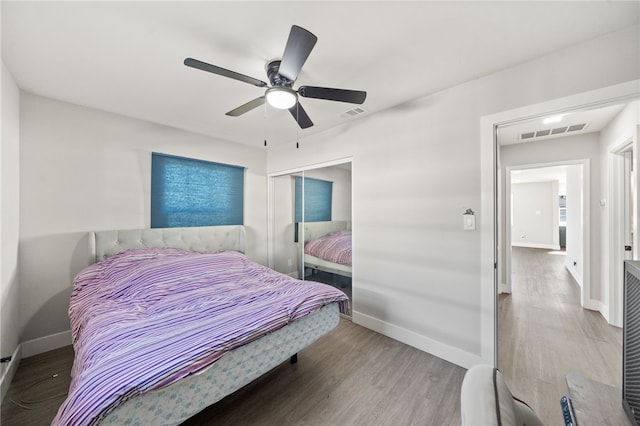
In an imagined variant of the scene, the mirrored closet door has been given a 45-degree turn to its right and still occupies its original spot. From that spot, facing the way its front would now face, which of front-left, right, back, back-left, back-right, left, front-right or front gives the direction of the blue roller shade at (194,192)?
front

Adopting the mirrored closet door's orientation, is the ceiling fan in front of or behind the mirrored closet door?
in front

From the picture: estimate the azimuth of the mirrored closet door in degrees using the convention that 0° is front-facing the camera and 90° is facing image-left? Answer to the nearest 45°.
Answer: approximately 45°

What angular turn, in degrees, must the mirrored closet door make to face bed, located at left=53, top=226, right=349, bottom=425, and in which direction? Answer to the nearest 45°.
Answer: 0° — it already faces it
